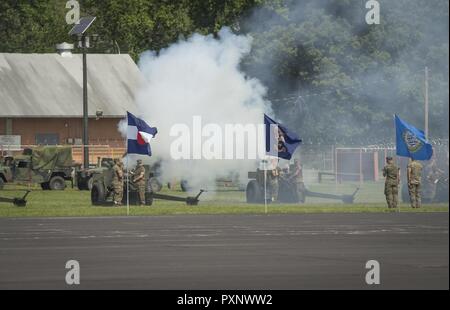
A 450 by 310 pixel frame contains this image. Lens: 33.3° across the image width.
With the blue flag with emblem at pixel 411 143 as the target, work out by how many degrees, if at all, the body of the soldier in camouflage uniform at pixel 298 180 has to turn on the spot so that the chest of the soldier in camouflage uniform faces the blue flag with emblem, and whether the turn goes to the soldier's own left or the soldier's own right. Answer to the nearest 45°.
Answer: approximately 135° to the soldier's own left
